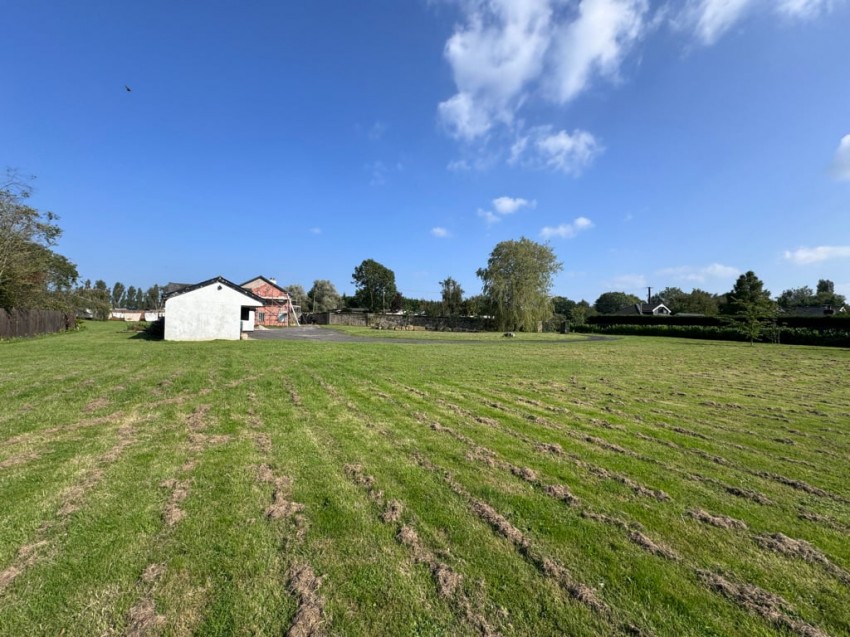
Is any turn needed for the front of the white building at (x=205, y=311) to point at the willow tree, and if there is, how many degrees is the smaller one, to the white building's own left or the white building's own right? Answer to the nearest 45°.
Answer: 0° — it already faces it

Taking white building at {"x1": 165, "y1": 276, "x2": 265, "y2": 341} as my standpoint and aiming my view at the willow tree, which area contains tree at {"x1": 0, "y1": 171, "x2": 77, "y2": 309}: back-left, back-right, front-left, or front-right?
back-left

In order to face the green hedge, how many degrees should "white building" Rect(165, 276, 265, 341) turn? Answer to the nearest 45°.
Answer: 0° — it already faces it

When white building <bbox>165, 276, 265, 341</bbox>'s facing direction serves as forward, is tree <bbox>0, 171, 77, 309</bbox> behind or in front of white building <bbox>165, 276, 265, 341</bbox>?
behind

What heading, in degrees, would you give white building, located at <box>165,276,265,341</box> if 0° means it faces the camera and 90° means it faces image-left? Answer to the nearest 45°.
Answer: approximately 270°

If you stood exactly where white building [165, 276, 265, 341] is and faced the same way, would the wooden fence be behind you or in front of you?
behind

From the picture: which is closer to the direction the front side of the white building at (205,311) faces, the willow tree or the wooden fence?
the willow tree

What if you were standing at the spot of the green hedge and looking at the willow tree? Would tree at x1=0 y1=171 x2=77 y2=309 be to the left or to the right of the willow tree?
left
